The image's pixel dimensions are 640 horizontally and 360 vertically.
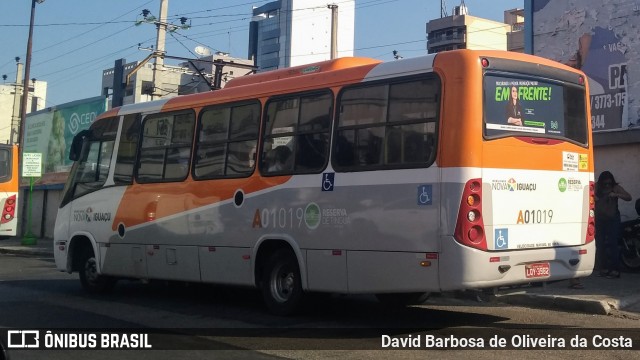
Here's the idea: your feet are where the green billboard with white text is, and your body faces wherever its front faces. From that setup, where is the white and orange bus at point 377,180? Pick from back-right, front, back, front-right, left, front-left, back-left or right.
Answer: front-left

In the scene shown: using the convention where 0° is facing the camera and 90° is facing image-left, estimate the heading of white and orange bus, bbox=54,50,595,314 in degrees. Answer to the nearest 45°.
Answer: approximately 135°

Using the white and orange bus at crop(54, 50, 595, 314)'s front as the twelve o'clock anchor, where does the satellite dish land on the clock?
The satellite dish is roughly at 1 o'clock from the white and orange bus.

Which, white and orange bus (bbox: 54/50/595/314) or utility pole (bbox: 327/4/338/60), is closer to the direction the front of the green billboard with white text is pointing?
the white and orange bus

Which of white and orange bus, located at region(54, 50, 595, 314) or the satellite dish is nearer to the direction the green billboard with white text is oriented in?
the white and orange bus

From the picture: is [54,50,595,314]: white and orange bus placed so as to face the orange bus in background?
yes

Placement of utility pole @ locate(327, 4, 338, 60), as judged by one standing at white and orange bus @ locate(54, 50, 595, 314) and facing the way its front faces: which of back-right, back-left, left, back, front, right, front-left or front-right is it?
front-right
